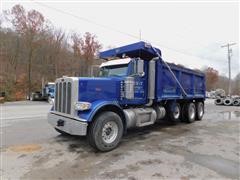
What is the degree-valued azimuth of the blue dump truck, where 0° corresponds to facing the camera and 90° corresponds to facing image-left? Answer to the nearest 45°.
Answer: approximately 45°

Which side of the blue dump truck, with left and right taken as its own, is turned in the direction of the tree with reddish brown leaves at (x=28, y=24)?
right
